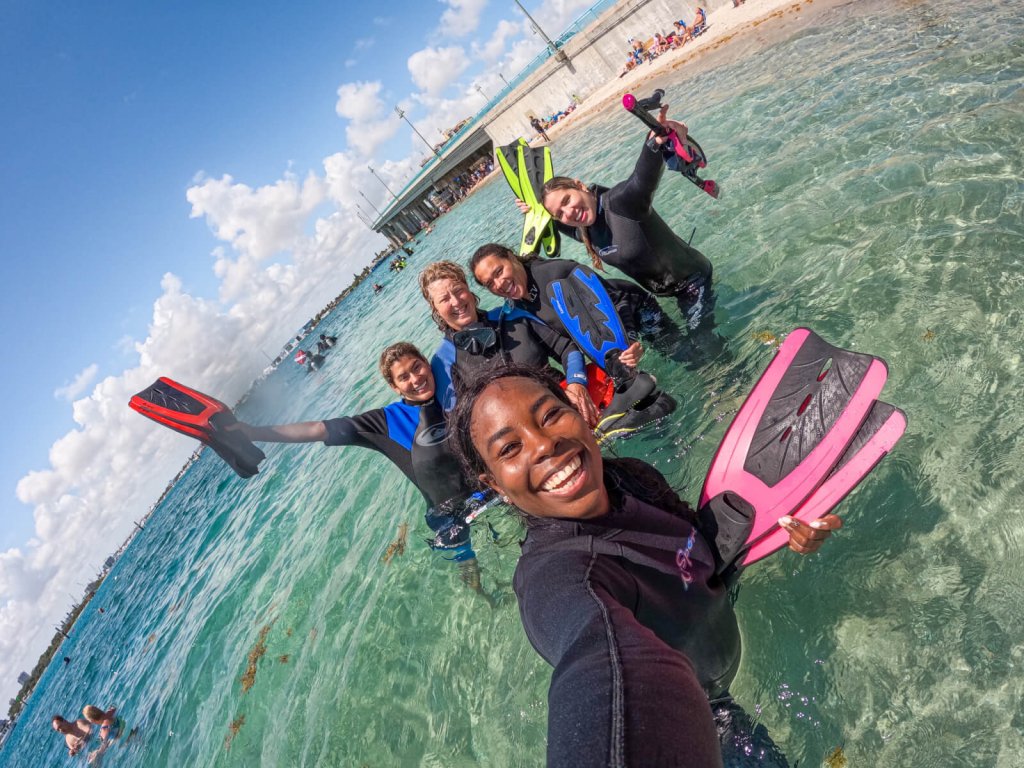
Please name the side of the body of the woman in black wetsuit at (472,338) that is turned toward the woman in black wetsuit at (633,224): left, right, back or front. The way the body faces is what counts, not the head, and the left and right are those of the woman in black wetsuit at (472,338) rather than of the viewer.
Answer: left

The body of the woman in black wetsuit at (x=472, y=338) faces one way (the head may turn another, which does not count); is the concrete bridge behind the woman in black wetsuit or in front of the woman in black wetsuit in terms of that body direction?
behind

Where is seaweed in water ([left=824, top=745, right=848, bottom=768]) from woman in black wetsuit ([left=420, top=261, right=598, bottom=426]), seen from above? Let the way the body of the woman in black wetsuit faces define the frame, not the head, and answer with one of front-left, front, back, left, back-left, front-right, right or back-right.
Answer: front

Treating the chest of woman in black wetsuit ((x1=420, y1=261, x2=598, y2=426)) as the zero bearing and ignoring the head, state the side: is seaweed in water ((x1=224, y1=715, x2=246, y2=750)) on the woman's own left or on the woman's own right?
on the woman's own right

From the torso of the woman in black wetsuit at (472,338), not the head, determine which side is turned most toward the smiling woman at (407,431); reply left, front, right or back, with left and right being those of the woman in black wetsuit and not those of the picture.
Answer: right

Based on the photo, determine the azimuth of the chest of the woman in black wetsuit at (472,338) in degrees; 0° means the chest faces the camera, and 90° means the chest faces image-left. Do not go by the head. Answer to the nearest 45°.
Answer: approximately 0°

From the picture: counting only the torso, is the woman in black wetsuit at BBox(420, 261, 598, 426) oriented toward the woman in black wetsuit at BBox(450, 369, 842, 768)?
yes
